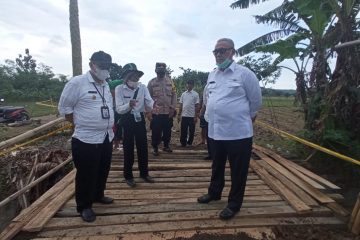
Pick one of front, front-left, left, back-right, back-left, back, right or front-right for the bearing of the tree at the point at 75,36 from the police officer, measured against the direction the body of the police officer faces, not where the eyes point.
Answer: back-right

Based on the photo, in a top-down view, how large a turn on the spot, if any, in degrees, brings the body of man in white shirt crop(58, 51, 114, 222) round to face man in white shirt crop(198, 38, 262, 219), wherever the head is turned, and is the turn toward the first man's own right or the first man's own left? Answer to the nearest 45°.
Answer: approximately 45° to the first man's own left

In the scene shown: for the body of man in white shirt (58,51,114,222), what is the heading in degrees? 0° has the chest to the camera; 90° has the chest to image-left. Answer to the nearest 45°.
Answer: approximately 315°

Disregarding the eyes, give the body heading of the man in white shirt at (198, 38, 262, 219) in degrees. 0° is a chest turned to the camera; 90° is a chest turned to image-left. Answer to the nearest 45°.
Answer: approximately 45°

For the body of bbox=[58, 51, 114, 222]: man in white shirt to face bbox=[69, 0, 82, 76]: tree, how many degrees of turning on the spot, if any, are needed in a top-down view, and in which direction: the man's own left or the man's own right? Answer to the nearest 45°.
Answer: approximately 135° to the man's own left

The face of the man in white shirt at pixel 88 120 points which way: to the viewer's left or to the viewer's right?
to the viewer's right

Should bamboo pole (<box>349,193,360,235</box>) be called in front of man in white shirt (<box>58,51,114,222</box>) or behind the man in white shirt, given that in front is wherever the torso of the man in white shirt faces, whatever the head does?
in front

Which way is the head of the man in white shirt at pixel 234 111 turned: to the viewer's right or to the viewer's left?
to the viewer's left
